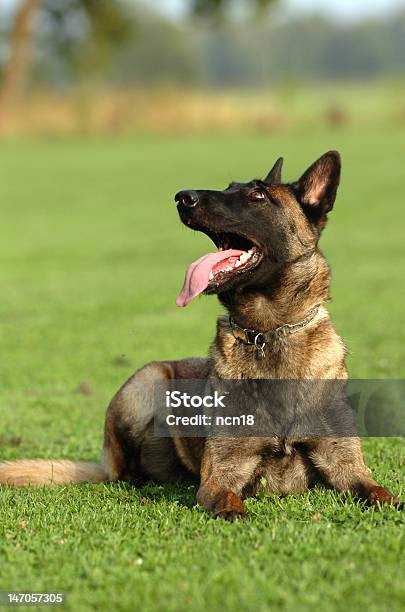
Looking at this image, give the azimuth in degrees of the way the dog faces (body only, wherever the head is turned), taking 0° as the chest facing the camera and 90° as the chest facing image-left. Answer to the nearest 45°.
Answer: approximately 315°
